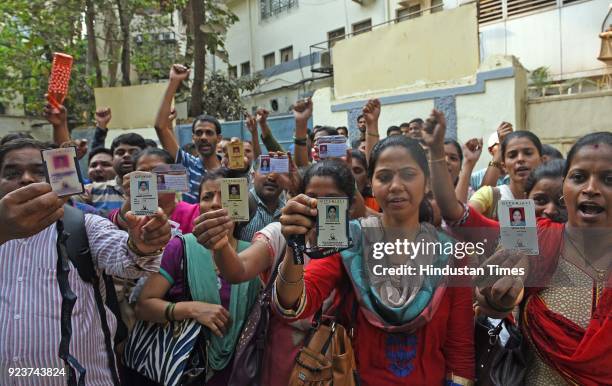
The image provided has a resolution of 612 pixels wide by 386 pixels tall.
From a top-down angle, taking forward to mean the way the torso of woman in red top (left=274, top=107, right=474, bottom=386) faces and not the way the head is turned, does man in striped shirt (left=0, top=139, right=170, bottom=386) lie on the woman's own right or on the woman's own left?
on the woman's own right

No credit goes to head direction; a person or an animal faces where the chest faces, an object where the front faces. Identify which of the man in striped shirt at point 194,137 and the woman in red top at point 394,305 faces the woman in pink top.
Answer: the man in striped shirt

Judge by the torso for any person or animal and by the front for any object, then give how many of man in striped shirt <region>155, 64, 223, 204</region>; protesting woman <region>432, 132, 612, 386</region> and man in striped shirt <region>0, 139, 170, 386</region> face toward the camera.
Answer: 3

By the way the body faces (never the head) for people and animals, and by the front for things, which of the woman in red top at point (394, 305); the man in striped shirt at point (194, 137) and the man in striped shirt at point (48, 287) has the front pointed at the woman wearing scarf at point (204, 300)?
the man in striped shirt at point (194, 137)

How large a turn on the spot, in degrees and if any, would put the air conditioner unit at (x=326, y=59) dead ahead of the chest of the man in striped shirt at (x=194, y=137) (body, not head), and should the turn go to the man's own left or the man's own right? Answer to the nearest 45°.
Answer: approximately 180°

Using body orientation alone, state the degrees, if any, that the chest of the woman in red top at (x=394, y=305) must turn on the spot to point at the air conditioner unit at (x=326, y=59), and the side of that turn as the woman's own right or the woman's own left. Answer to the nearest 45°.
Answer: approximately 180°

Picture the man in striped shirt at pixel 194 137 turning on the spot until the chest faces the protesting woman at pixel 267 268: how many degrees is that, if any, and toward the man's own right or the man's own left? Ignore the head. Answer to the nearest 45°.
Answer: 0° — they already face them

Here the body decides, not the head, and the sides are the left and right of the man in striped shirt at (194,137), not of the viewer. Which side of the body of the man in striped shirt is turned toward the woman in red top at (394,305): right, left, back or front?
front

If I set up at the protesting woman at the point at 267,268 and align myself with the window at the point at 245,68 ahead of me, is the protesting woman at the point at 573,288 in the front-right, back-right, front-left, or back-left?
back-right
